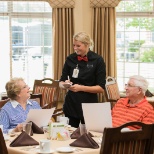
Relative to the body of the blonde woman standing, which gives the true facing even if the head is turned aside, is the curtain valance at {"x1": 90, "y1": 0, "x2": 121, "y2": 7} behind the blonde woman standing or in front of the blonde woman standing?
behind

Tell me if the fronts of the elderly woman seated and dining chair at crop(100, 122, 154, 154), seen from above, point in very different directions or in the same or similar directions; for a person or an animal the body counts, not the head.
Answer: very different directions

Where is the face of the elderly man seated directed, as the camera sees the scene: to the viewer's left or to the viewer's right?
to the viewer's left

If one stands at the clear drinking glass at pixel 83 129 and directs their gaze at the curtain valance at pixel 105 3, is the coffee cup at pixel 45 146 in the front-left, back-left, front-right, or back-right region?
back-left

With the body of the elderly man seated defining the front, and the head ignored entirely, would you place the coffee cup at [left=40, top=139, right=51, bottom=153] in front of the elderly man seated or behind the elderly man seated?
in front

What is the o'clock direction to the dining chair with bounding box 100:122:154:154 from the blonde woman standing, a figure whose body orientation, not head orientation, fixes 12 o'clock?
The dining chair is roughly at 10 o'clock from the blonde woman standing.

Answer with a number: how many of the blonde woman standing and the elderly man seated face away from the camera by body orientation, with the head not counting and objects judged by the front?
0

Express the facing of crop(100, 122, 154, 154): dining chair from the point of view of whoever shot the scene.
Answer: facing away from the viewer and to the left of the viewer

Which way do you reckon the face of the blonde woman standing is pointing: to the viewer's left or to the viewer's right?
to the viewer's left

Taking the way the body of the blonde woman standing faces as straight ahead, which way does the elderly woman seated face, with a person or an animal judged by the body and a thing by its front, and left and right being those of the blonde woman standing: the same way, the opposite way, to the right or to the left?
to the left

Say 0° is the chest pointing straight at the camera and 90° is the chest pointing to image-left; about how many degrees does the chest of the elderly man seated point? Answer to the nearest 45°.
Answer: approximately 45°

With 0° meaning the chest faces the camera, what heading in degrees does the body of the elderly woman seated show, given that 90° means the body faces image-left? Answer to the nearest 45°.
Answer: approximately 315°

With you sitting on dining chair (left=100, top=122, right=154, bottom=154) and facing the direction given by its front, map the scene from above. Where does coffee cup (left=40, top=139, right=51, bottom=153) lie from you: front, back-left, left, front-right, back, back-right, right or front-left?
front-left

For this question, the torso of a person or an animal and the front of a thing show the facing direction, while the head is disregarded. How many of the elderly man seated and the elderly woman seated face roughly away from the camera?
0
